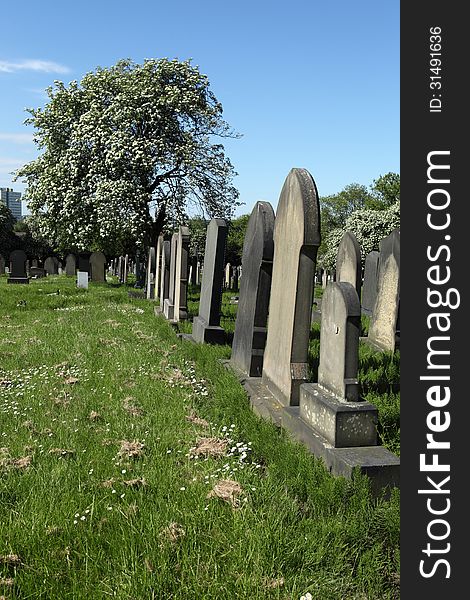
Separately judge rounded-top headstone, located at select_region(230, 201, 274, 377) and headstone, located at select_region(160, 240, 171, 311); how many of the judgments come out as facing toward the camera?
0

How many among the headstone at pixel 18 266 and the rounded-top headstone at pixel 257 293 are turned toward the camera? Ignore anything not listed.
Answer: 1

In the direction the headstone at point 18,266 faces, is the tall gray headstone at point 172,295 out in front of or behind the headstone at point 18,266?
in front

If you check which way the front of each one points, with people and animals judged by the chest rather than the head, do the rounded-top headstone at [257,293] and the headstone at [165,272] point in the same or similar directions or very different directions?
same or similar directions

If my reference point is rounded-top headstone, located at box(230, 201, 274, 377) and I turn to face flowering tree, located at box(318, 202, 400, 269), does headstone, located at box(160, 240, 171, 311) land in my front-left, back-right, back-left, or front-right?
front-left

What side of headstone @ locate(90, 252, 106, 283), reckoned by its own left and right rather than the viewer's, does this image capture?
front

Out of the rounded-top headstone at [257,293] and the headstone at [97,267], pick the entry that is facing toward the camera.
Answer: the headstone

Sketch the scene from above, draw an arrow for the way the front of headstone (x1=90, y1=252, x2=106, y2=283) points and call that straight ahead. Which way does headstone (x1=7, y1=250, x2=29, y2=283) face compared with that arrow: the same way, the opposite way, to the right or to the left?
the same way

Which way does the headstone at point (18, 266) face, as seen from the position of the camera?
facing the viewer
